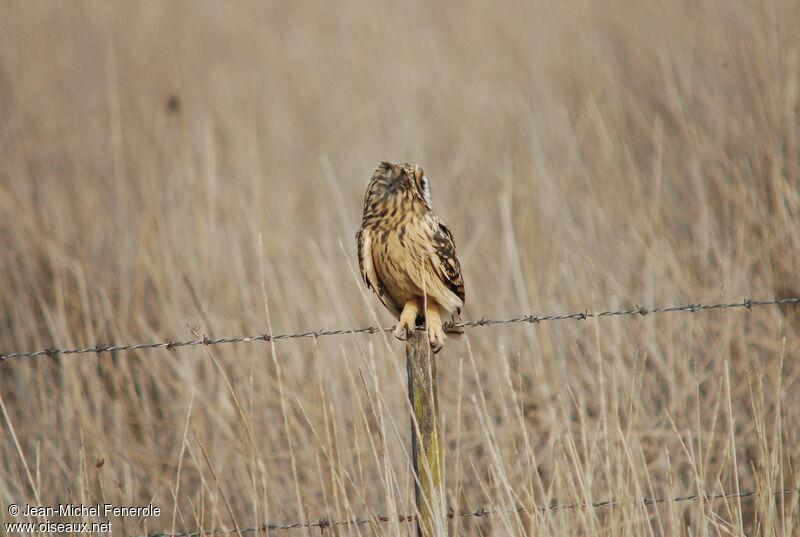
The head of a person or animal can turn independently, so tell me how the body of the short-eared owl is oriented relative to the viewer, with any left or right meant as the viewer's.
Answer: facing the viewer and to the left of the viewer
